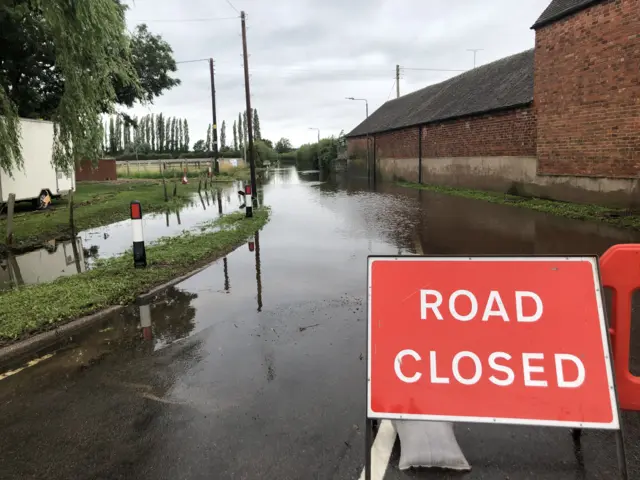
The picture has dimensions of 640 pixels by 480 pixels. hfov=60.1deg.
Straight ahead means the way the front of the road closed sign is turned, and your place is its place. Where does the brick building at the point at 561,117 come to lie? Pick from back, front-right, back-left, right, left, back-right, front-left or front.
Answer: back

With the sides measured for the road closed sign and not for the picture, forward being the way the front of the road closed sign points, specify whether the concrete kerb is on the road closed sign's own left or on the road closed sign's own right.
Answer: on the road closed sign's own right

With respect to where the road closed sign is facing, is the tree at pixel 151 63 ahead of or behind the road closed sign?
behind

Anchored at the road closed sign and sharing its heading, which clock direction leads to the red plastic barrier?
The red plastic barrier is roughly at 8 o'clock from the road closed sign.

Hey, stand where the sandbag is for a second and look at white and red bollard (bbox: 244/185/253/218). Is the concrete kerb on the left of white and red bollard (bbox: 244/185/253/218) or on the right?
left

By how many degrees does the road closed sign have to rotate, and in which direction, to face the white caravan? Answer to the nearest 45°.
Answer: approximately 135° to its right

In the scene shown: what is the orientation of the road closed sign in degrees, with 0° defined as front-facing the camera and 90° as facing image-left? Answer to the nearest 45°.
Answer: approximately 0°
